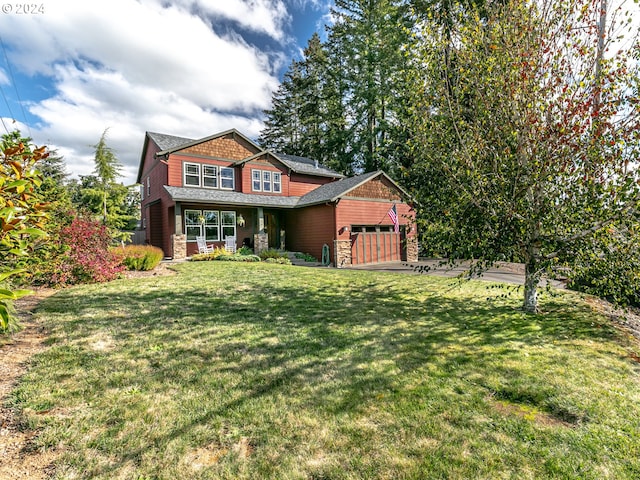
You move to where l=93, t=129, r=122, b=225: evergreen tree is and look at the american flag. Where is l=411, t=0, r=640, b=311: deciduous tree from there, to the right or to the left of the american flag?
right

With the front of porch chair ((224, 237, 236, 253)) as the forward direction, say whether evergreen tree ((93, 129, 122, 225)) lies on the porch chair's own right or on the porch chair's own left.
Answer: on the porch chair's own right

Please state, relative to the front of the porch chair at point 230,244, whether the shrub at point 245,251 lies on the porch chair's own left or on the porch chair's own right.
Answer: on the porch chair's own left

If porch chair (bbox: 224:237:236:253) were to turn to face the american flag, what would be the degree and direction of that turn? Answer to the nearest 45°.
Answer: approximately 90° to its left

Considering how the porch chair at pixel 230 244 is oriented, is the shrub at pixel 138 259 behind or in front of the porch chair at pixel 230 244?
in front

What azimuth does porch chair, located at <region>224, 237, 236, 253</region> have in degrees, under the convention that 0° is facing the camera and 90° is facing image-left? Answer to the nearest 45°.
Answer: approximately 0°

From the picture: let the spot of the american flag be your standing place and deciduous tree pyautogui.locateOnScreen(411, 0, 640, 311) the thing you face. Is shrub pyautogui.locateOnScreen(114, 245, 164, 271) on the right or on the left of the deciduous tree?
right

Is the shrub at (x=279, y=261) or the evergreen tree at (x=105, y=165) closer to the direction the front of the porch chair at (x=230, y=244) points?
the shrub

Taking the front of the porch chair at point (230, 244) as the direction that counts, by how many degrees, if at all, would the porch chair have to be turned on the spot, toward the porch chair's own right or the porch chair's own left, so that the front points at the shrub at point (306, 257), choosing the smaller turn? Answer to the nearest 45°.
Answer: approximately 45° to the porch chair's own left

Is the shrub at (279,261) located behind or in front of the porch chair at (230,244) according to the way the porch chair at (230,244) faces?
in front

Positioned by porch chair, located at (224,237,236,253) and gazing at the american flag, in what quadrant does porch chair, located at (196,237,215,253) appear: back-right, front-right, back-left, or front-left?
back-right
